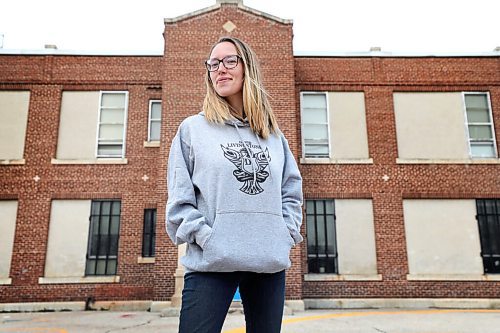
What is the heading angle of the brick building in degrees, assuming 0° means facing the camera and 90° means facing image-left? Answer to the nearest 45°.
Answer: approximately 0°

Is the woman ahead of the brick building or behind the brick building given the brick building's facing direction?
ahead
